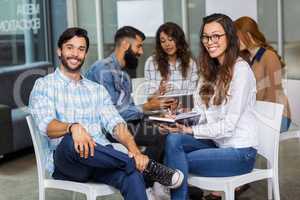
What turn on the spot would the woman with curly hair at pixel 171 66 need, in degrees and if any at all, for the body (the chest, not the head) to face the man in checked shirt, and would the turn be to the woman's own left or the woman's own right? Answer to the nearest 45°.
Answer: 0° — they already face them

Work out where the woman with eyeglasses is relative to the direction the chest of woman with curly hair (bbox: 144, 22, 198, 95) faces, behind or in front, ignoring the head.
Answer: in front

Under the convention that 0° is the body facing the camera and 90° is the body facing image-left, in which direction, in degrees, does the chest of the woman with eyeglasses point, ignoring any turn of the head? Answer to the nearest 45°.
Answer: approximately 90°

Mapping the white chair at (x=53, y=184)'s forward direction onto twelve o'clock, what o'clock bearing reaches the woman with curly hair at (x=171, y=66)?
The woman with curly hair is roughly at 10 o'clock from the white chair.

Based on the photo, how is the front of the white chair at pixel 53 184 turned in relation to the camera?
facing to the right of the viewer
